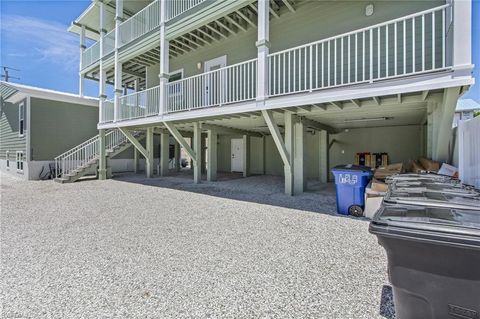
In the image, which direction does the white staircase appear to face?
to the viewer's left

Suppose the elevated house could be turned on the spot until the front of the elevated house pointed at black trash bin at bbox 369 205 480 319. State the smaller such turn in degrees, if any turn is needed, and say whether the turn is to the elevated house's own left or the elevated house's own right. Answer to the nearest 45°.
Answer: approximately 45° to the elevated house's own left

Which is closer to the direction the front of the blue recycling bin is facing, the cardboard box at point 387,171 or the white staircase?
the white staircase

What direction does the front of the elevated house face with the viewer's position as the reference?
facing the viewer and to the left of the viewer

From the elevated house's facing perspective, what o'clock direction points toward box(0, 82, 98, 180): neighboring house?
The neighboring house is roughly at 2 o'clock from the elevated house.

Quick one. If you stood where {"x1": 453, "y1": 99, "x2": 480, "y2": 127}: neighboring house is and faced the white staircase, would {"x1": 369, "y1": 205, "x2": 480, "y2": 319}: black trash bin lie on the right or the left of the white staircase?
left
